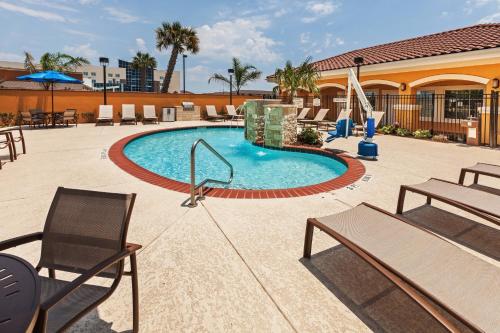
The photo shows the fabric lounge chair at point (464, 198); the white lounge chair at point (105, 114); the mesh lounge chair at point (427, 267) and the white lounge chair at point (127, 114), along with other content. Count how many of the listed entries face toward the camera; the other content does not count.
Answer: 2

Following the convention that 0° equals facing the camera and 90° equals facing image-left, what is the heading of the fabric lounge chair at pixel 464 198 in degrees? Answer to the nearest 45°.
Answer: approximately 135°

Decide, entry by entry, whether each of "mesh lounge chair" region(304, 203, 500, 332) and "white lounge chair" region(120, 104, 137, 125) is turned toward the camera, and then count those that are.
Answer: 1

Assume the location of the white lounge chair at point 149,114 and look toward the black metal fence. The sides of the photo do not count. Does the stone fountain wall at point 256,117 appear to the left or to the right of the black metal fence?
right

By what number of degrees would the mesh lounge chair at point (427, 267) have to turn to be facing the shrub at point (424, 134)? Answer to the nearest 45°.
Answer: approximately 45° to its right

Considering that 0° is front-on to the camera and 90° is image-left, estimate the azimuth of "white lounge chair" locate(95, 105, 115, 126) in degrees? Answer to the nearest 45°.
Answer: approximately 0°

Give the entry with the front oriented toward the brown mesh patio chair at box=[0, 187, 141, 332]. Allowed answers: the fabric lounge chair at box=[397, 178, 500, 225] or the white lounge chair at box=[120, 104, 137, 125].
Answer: the white lounge chair

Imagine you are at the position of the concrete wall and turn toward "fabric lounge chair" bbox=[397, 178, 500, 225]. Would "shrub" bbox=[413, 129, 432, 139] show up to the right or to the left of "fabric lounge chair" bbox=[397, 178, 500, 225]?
left

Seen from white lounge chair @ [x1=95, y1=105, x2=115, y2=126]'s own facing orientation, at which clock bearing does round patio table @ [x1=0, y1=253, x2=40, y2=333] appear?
The round patio table is roughly at 12 o'clock from the white lounge chair.
